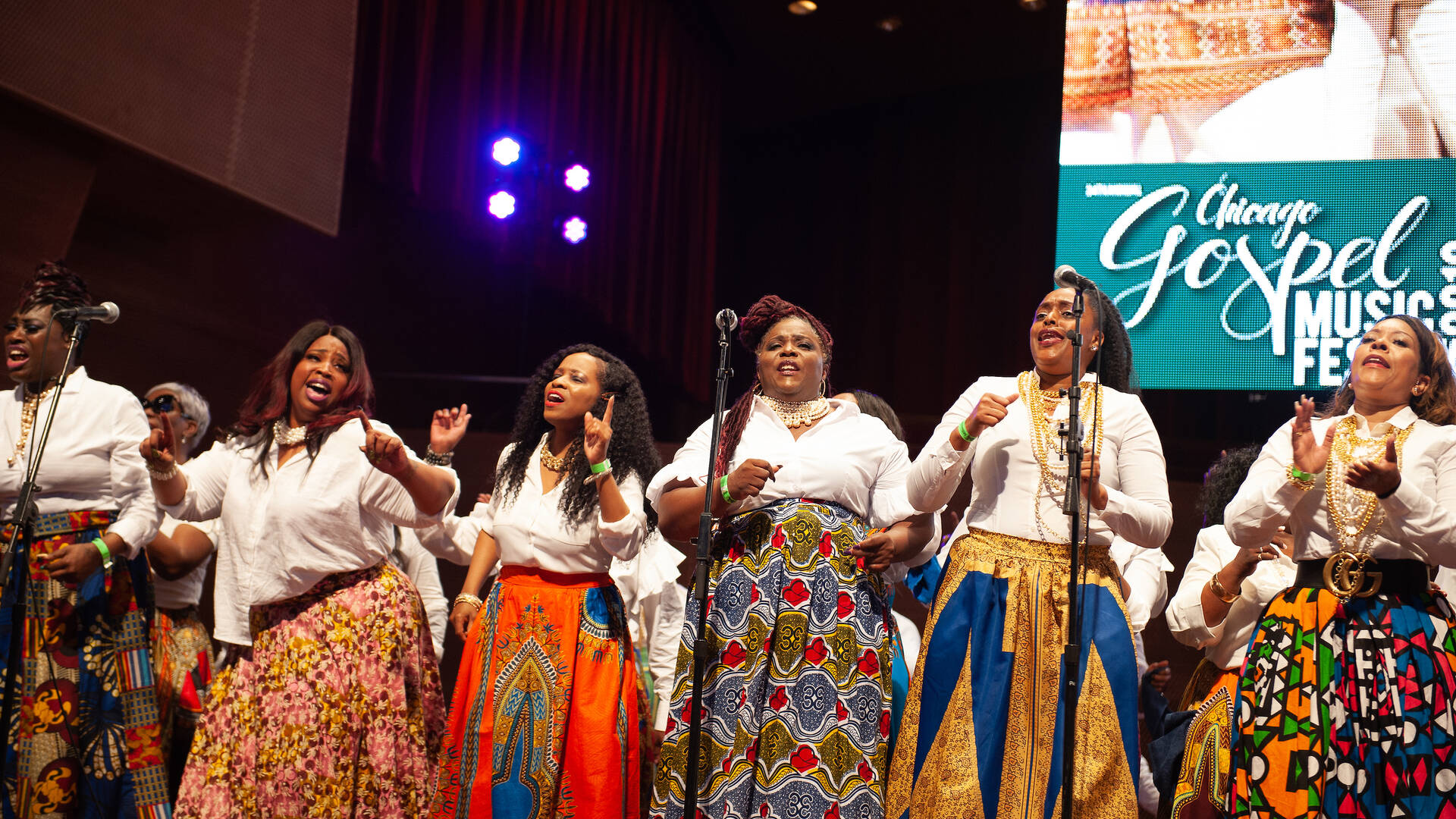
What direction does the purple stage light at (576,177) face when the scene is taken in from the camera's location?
facing the viewer

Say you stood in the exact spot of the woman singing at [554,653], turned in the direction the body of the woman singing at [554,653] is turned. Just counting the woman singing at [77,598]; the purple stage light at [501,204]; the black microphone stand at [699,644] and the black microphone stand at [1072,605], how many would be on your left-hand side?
2

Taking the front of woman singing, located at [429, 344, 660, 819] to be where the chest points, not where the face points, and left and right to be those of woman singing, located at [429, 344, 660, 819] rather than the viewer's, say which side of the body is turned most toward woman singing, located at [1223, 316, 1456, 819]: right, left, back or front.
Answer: left

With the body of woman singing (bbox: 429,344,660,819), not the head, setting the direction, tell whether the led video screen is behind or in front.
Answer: behind

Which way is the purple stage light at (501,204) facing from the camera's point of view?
toward the camera

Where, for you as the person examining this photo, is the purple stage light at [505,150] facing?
facing the viewer

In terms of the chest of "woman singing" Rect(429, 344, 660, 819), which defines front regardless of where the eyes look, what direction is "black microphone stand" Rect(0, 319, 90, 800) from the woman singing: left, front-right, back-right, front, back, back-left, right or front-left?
front-right

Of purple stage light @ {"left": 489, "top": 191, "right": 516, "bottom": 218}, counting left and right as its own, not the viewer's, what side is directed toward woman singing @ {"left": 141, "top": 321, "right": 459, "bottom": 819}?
front

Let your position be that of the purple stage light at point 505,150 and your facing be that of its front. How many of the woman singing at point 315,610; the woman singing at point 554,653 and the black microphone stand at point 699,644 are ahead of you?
3

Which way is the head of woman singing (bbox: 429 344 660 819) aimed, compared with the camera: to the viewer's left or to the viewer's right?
to the viewer's left

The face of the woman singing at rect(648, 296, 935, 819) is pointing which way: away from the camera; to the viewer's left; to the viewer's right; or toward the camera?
toward the camera

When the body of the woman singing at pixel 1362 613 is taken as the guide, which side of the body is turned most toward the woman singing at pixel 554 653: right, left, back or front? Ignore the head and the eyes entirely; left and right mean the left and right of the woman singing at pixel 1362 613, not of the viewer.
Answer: right

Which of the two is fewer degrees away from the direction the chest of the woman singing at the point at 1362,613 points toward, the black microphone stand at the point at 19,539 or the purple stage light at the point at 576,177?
the black microphone stand

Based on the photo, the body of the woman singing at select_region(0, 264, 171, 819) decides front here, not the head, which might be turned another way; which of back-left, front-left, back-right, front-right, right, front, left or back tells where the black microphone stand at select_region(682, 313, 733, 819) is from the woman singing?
left

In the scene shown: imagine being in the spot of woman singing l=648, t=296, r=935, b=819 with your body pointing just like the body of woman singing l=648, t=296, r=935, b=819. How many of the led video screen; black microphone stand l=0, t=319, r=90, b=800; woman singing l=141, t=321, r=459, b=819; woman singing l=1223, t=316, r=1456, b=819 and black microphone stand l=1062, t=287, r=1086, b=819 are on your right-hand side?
2

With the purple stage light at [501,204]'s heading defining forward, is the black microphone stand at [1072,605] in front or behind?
in front

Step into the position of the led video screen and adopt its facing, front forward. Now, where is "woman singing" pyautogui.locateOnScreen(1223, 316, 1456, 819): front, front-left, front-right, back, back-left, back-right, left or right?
front

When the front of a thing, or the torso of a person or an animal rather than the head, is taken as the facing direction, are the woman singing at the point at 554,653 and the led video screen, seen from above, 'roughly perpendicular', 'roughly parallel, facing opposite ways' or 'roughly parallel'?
roughly parallel

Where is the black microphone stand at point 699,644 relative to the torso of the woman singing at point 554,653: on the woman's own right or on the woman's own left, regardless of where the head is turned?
on the woman's own left

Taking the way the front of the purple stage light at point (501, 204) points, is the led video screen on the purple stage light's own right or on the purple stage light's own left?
on the purple stage light's own left
